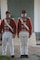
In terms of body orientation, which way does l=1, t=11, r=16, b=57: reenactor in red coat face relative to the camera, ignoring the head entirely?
toward the camera

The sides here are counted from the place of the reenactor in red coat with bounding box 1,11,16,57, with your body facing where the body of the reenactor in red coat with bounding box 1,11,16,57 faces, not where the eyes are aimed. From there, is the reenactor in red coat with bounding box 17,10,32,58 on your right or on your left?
on your left
